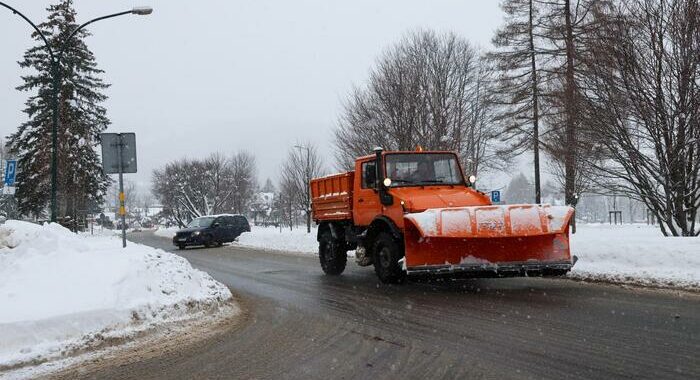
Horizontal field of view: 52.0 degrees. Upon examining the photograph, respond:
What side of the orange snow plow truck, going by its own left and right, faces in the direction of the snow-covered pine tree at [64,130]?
back

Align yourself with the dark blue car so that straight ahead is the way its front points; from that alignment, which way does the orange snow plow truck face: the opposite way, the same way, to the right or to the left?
to the left

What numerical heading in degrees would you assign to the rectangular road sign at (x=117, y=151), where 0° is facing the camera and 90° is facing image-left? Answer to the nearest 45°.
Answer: approximately 180°

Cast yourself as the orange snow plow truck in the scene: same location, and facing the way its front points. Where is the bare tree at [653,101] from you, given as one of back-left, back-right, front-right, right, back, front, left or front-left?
left

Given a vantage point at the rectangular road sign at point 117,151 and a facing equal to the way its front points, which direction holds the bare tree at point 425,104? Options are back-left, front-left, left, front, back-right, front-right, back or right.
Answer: front-right

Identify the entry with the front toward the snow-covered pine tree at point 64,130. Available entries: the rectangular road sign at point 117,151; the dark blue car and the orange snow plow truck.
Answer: the rectangular road sign

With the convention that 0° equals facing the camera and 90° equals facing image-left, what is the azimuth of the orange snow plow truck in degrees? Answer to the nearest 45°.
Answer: approximately 315°

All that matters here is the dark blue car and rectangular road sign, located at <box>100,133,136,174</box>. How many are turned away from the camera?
1

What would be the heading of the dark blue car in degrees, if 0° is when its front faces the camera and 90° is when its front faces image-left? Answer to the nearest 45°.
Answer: approximately 45°

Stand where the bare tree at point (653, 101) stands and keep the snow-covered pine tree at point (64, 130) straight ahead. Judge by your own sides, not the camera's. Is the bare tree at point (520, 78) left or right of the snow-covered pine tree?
right

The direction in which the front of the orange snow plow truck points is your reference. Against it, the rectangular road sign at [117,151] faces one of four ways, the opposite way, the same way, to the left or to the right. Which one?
the opposite way

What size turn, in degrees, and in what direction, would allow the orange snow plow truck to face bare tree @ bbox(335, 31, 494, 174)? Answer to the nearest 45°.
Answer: approximately 135° to its left

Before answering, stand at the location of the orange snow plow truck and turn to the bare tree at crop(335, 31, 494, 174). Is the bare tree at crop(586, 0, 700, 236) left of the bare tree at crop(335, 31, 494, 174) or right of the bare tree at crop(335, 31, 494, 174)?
right

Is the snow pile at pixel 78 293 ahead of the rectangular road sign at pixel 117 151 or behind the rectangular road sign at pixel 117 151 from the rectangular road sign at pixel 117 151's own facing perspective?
behind
